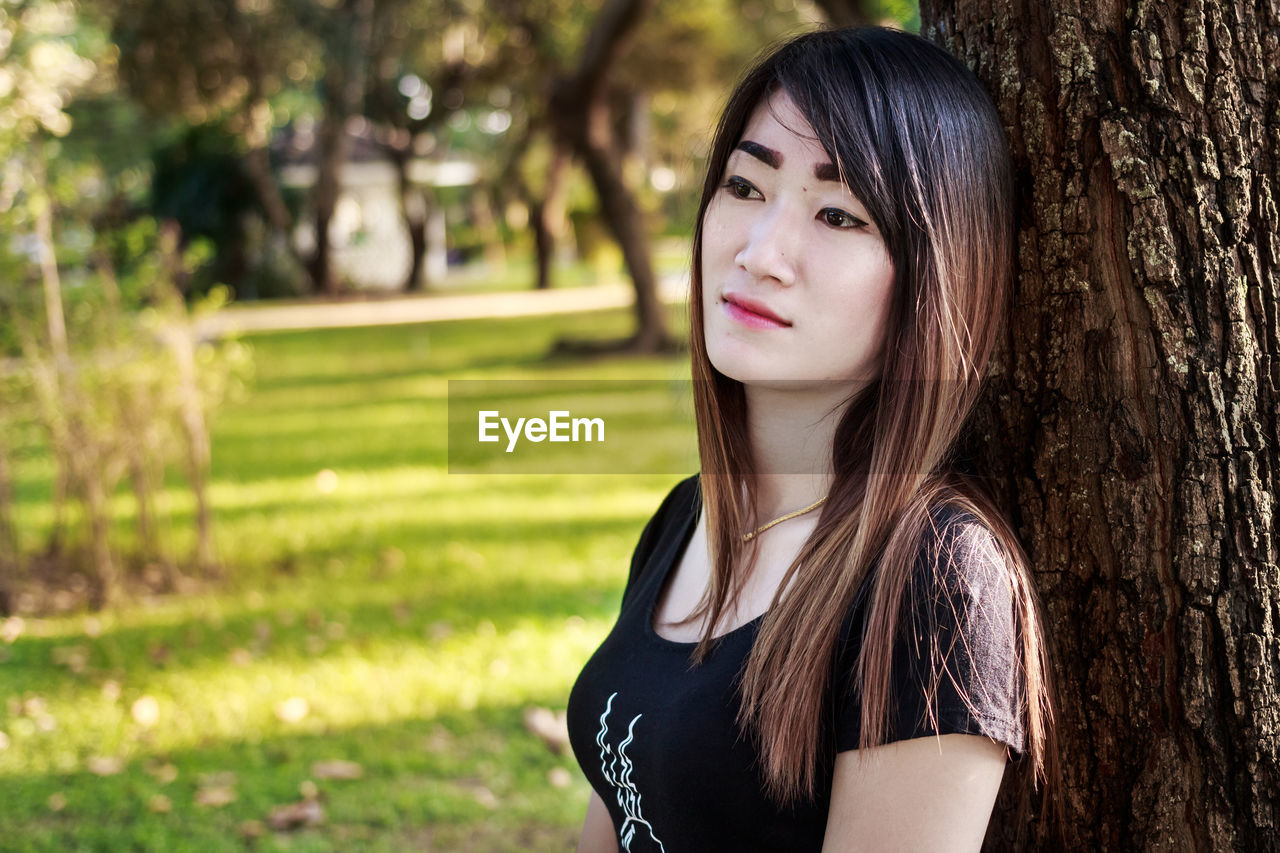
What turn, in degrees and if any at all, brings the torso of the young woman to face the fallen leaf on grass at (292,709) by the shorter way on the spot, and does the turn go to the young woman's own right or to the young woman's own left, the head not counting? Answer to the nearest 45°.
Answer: approximately 90° to the young woman's own right

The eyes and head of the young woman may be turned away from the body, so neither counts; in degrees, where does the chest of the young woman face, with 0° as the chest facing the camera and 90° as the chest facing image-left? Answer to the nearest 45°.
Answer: approximately 45°

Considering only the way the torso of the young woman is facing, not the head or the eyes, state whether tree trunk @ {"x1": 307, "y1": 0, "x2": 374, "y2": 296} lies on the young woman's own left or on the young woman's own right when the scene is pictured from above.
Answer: on the young woman's own right

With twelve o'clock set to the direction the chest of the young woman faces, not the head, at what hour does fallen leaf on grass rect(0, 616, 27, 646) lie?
The fallen leaf on grass is roughly at 3 o'clock from the young woman.

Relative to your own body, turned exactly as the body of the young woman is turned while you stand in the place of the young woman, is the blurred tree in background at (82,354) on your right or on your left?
on your right

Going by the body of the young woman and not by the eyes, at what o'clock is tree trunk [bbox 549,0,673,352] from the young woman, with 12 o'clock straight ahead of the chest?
The tree trunk is roughly at 4 o'clock from the young woman.

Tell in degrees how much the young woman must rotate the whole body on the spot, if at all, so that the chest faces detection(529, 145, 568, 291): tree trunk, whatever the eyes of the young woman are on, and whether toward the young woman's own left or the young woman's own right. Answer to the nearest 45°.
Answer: approximately 135° to the young woman's own right

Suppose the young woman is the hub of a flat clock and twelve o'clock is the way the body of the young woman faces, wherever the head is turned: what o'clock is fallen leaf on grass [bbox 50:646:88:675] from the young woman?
The fallen leaf on grass is roughly at 3 o'clock from the young woman.

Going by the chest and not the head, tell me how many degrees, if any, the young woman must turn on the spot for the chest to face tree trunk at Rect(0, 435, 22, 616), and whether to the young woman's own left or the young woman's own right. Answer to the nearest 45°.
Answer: approximately 90° to the young woman's own right
